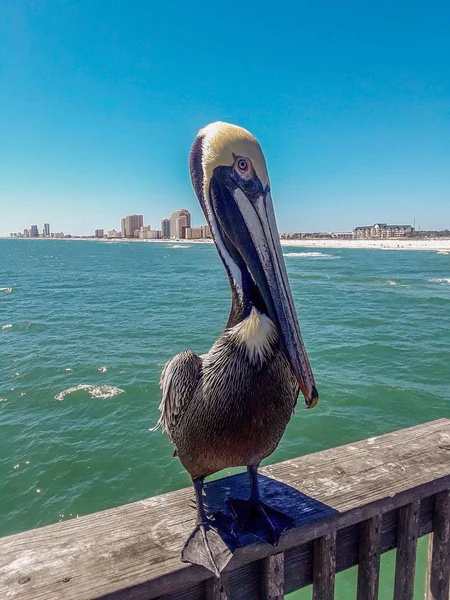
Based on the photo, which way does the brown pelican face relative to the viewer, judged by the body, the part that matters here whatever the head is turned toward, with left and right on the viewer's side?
facing the viewer and to the right of the viewer
